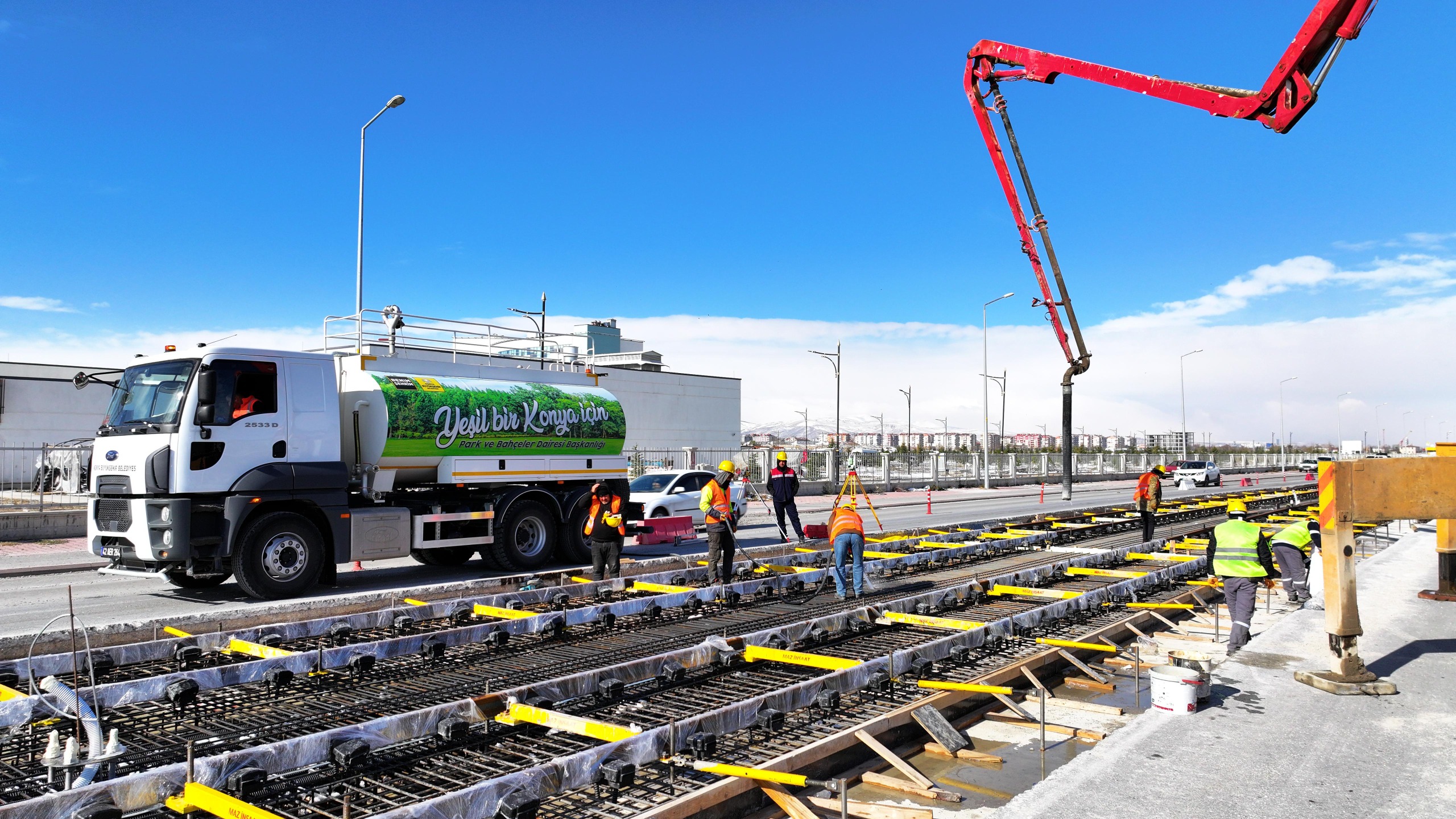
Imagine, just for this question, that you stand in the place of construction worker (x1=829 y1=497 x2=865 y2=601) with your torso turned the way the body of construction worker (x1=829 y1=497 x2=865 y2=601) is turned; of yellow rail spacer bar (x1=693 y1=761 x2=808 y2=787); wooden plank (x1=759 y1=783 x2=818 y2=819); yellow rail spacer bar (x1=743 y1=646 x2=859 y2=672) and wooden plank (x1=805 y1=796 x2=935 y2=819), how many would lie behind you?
4

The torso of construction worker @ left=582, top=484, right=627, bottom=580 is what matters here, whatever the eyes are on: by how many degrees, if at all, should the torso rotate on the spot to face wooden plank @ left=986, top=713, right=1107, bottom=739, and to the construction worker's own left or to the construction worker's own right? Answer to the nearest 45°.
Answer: approximately 45° to the construction worker's own left

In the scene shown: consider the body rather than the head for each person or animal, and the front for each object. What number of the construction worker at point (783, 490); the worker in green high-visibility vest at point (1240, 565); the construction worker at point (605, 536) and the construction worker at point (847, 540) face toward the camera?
2

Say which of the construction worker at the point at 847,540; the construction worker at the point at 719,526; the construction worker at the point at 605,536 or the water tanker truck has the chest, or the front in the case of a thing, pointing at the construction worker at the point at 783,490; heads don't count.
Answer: the construction worker at the point at 847,540

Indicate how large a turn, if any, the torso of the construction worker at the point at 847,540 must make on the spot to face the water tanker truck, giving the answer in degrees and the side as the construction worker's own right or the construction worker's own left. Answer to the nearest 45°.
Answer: approximately 90° to the construction worker's own left

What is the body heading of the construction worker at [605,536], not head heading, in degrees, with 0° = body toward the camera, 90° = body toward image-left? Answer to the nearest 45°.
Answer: approximately 0°

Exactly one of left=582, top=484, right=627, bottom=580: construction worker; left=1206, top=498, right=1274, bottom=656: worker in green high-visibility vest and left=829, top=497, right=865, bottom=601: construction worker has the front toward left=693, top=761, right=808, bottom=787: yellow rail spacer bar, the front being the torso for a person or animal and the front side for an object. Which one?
left=582, top=484, right=627, bottom=580: construction worker

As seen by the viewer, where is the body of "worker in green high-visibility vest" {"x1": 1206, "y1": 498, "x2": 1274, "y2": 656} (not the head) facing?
away from the camera

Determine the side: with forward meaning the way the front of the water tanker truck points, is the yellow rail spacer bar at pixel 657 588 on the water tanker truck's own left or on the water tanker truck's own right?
on the water tanker truck's own left

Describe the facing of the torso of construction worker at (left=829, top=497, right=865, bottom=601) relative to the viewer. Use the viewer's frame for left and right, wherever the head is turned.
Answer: facing away from the viewer

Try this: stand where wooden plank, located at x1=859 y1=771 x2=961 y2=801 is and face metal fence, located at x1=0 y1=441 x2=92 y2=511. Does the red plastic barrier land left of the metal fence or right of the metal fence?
right

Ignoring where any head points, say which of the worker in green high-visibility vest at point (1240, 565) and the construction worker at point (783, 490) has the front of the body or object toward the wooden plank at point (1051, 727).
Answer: the construction worker
